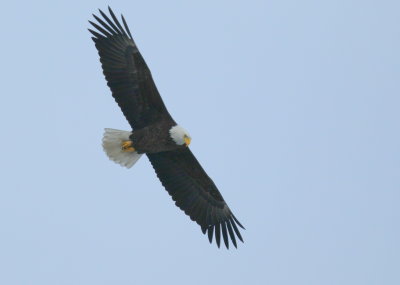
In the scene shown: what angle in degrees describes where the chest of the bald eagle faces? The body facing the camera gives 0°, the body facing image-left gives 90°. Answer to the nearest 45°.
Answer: approximately 270°
